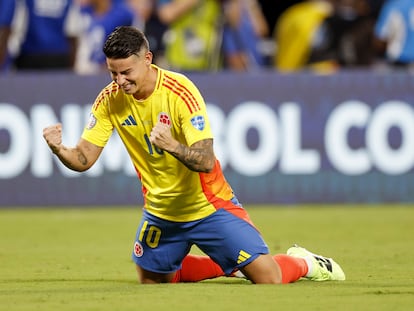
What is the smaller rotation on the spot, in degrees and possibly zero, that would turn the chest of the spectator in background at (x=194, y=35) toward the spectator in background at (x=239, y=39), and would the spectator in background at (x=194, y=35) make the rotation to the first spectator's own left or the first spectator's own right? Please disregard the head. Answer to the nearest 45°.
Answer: approximately 90° to the first spectator's own left

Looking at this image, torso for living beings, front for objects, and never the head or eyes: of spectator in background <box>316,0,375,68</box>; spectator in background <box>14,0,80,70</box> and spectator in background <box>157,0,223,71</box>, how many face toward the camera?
3

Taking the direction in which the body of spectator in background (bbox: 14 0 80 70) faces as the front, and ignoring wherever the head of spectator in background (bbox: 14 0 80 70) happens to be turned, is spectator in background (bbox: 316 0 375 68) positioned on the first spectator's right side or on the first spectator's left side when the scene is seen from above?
on the first spectator's left side

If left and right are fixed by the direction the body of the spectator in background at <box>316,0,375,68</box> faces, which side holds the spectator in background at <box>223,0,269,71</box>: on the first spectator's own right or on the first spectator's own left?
on the first spectator's own right

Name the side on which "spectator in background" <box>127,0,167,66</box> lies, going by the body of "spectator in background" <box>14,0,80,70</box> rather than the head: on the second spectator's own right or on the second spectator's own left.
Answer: on the second spectator's own left

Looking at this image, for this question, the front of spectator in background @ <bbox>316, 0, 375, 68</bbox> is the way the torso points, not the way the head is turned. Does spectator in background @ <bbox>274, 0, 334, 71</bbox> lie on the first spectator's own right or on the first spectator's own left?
on the first spectator's own right

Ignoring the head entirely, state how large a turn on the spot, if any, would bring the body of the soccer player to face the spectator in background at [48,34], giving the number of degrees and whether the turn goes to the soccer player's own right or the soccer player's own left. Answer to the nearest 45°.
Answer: approximately 135° to the soccer player's own right

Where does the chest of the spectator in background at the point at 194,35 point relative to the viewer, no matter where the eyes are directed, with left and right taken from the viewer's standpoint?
facing the viewer

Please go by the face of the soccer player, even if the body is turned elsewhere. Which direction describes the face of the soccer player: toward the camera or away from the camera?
toward the camera

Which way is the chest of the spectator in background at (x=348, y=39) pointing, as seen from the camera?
toward the camera

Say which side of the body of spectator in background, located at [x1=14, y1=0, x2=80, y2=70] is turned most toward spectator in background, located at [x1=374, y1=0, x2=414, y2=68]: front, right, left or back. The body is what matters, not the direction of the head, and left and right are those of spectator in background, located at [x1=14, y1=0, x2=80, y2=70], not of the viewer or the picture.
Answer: left
